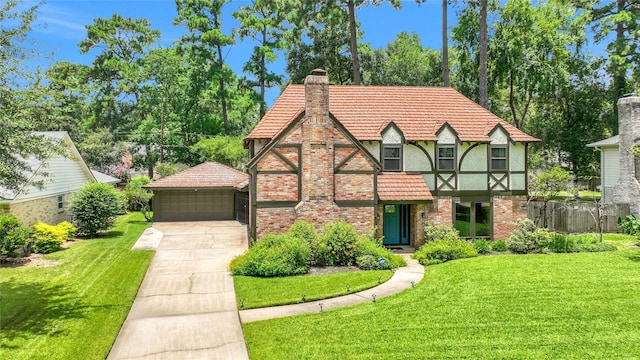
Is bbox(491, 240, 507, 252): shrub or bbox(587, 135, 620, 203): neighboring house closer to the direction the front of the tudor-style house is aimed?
the shrub

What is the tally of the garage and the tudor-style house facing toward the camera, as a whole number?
2

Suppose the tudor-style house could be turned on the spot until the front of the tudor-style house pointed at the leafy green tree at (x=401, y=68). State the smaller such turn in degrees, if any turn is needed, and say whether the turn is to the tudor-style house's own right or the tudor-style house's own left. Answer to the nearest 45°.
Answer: approximately 180°

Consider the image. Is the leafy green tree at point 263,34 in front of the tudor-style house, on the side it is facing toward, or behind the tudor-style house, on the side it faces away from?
behind

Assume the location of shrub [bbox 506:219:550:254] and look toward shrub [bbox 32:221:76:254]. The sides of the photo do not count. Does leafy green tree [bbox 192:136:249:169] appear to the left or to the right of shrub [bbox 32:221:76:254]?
right

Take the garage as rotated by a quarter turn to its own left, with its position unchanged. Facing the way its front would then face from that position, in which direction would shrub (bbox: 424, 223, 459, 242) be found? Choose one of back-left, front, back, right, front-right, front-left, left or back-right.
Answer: front-right

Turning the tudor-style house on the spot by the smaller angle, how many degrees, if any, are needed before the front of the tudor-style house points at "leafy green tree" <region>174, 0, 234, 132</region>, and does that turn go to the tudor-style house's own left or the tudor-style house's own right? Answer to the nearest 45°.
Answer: approximately 135° to the tudor-style house's own right

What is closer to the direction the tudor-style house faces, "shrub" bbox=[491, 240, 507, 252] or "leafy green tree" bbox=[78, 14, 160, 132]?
the shrub

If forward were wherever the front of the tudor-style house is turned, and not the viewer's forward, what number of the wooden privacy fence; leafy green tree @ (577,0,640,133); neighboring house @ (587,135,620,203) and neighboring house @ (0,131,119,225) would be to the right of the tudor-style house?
1

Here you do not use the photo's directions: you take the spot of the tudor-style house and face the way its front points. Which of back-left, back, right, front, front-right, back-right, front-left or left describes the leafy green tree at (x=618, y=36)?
back-left

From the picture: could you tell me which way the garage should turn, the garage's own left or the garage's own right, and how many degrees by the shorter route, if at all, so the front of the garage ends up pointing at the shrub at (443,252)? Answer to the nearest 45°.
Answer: approximately 45° to the garage's own left

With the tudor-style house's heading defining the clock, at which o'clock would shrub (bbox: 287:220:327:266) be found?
The shrub is roughly at 1 o'clock from the tudor-style house.

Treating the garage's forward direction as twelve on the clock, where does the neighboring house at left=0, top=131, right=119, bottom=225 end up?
The neighboring house is roughly at 2 o'clock from the garage.

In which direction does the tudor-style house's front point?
toward the camera

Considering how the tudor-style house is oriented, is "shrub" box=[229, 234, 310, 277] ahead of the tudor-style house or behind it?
ahead

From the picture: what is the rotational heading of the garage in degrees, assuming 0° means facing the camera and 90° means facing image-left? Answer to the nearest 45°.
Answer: approximately 0°

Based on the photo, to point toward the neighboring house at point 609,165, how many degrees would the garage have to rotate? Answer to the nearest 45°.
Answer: approximately 90° to its left
